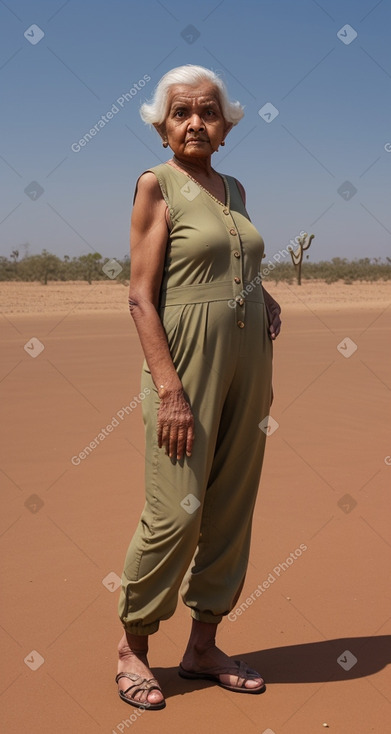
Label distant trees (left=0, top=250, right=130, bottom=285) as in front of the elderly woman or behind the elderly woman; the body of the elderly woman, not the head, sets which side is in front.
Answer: behind

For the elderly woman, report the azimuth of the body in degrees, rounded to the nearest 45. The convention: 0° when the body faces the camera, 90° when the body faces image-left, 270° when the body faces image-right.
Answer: approximately 315°
